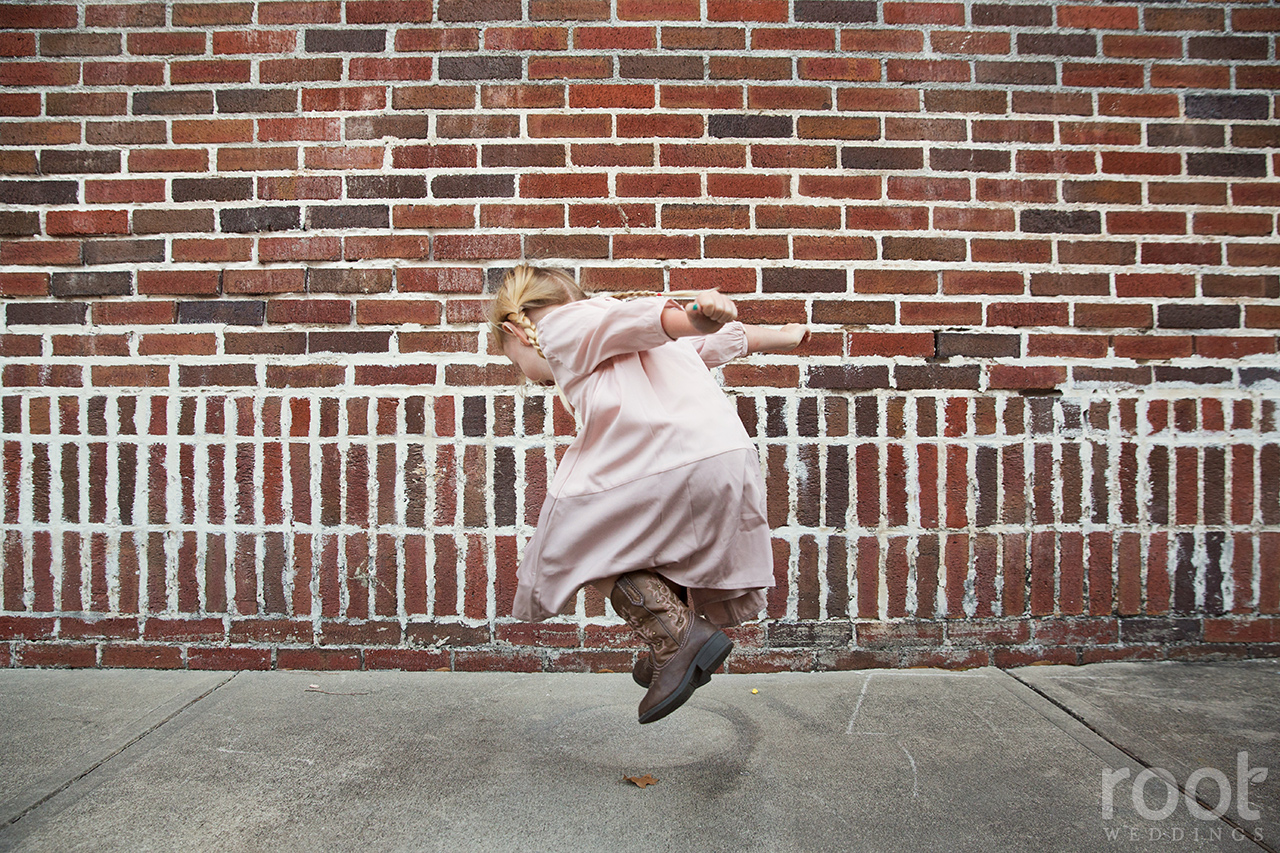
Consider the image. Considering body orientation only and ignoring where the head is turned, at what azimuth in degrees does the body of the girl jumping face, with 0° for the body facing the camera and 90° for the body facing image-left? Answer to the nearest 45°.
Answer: approximately 90°
